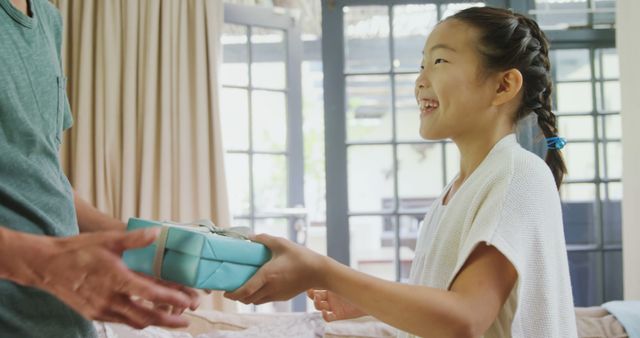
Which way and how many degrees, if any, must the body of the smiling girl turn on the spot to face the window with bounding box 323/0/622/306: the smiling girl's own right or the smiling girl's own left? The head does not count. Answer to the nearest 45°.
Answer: approximately 90° to the smiling girl's own right

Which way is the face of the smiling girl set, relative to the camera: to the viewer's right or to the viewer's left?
to the viewer's left

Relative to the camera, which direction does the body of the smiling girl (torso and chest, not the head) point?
to the viewer's left
